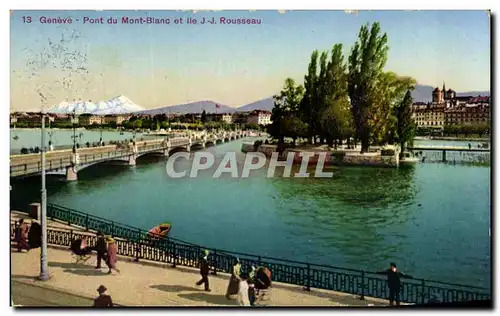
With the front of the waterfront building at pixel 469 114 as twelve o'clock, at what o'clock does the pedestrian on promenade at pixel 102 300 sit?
The pedestrian on promenade is roughly at 12 o'clock from the waterfront building.

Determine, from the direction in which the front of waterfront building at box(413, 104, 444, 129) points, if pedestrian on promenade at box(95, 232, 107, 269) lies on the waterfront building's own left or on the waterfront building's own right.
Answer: on the waterfront building's own right

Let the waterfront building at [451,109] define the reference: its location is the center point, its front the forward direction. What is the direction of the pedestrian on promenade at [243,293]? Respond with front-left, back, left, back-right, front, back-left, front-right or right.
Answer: front-right

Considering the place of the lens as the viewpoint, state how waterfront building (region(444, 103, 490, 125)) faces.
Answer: facing the viewer

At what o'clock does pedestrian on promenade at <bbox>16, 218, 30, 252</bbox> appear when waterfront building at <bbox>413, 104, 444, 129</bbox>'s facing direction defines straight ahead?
The pedestrian on promenade is roughly at 12 o'clock from the waterfront building.

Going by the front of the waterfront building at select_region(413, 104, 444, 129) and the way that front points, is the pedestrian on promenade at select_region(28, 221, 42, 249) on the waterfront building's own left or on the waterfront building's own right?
on the waterfront building's own right

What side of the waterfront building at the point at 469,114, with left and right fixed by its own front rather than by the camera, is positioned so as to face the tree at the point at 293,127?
right

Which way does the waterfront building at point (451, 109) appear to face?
toward the camera
